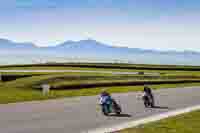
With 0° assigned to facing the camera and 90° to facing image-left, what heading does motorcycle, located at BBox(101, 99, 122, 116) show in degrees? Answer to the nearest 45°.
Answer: approximately 45°

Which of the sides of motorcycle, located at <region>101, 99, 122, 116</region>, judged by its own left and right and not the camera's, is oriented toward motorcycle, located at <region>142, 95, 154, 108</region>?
back
